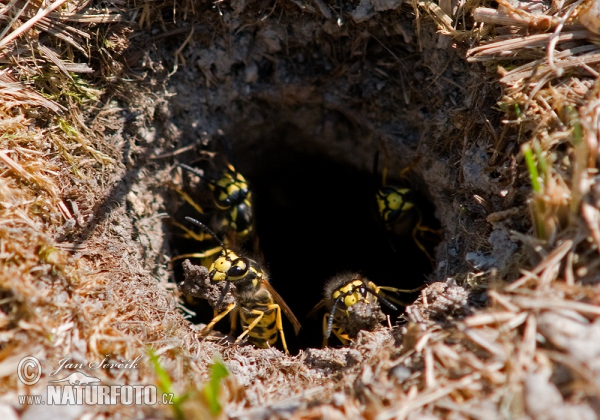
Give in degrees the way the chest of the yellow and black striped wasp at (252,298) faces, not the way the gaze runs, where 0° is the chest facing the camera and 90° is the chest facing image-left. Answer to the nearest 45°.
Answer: approximately 45°

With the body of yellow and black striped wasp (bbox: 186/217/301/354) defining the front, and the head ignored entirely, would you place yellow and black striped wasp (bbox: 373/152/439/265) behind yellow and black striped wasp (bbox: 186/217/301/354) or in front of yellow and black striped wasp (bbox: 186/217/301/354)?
behind

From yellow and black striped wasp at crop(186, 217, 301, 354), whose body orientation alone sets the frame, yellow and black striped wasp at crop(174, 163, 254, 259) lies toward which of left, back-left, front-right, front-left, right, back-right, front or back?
back-right
